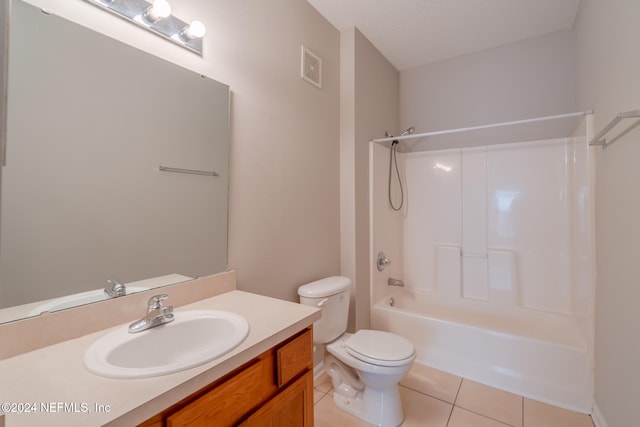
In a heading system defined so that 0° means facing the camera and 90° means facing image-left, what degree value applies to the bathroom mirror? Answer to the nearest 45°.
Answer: approximately 315°

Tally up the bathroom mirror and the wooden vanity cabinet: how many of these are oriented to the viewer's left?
0

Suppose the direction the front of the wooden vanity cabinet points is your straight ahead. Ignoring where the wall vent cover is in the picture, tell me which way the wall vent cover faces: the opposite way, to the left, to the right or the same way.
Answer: the same way

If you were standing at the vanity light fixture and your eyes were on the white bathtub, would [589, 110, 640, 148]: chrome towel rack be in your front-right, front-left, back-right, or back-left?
front-right

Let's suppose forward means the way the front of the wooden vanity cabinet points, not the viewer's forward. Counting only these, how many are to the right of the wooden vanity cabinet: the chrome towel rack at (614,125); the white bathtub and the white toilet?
0

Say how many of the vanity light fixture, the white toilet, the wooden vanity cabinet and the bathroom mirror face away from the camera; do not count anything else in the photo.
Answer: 0

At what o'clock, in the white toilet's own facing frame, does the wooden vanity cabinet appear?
The wooden vanity cabinet is roughly at 2 o'clock from the white toilet.

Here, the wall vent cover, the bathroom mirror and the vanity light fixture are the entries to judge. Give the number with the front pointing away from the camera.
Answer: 0

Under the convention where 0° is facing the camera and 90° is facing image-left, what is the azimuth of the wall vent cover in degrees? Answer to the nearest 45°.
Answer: approximately 315°

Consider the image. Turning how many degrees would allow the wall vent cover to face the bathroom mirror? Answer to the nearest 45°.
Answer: approximately 90° to its right

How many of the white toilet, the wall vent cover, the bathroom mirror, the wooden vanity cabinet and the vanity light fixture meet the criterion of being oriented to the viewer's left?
0

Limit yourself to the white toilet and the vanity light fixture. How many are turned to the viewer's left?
0

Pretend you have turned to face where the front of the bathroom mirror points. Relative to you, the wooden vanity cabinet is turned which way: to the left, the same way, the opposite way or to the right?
the same way

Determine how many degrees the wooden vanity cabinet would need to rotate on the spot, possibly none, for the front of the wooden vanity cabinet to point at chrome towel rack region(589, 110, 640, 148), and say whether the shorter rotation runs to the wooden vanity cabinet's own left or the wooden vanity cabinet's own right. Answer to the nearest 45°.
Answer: approximately 45° to the wooden vanity cabinet's own left

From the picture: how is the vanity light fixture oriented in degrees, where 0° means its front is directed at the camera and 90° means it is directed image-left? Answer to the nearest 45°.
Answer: approximately 315°
